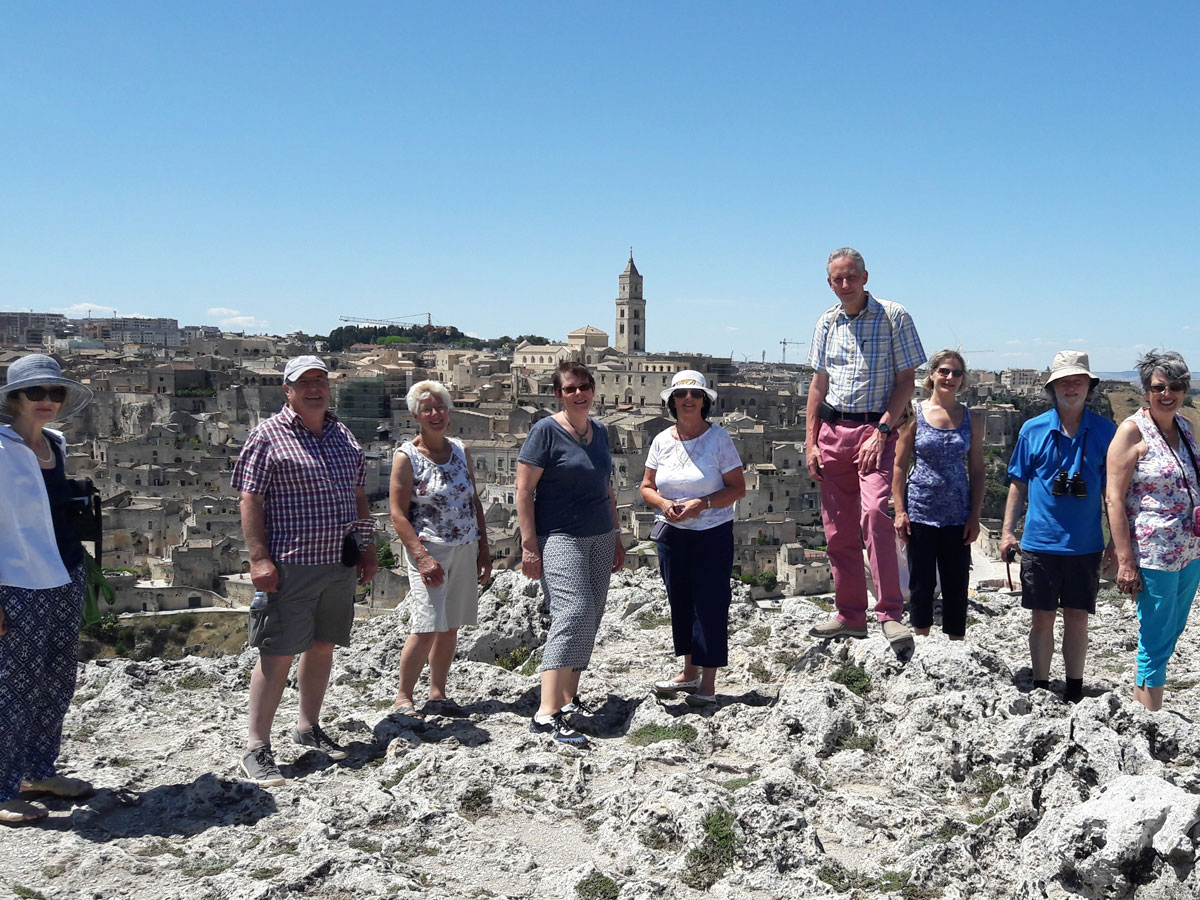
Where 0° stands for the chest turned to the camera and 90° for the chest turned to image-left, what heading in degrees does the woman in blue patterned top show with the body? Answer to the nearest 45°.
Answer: approximately 0°

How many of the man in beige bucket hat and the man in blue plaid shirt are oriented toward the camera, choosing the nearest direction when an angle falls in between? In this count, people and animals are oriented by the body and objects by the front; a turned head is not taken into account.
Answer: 2

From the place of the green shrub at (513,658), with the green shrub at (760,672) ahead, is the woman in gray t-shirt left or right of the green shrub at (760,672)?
right

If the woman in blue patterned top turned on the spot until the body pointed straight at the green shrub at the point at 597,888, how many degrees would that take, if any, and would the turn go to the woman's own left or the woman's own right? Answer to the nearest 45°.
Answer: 0° — they already face it

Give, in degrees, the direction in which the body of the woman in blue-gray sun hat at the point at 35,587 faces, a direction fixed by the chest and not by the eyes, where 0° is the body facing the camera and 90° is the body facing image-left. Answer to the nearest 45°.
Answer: approximately 315°

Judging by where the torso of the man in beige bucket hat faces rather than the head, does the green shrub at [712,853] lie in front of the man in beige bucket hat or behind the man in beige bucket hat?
in front

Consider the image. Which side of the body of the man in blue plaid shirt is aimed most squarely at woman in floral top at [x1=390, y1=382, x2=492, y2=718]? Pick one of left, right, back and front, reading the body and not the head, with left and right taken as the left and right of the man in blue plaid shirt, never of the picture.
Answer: right
